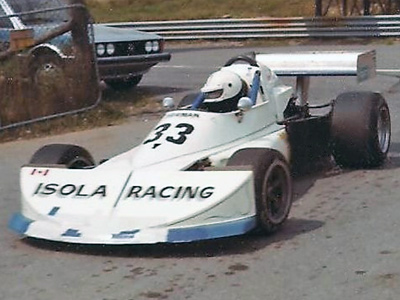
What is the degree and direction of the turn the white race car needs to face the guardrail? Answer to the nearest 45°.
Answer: approximately 135° to its right

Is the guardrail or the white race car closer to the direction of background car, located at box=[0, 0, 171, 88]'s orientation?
the white race car

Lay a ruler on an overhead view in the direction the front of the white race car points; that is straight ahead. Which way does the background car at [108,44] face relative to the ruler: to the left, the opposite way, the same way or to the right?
to the left

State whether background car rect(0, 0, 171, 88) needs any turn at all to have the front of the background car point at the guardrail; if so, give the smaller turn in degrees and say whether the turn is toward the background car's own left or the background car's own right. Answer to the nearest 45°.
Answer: approximately 90° to the background car's own left

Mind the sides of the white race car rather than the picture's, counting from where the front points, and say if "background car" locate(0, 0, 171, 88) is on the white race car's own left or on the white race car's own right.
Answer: on the white race car's own right

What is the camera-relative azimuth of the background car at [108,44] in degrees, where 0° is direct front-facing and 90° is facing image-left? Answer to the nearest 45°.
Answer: approximately 315°

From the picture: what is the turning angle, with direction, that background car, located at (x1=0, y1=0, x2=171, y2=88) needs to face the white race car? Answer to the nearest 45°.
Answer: approximately 45° to its right

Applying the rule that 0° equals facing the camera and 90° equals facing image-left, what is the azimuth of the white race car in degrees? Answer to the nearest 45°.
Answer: approximately 45°

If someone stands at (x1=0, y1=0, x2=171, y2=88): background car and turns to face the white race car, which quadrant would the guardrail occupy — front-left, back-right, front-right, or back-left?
back-left
